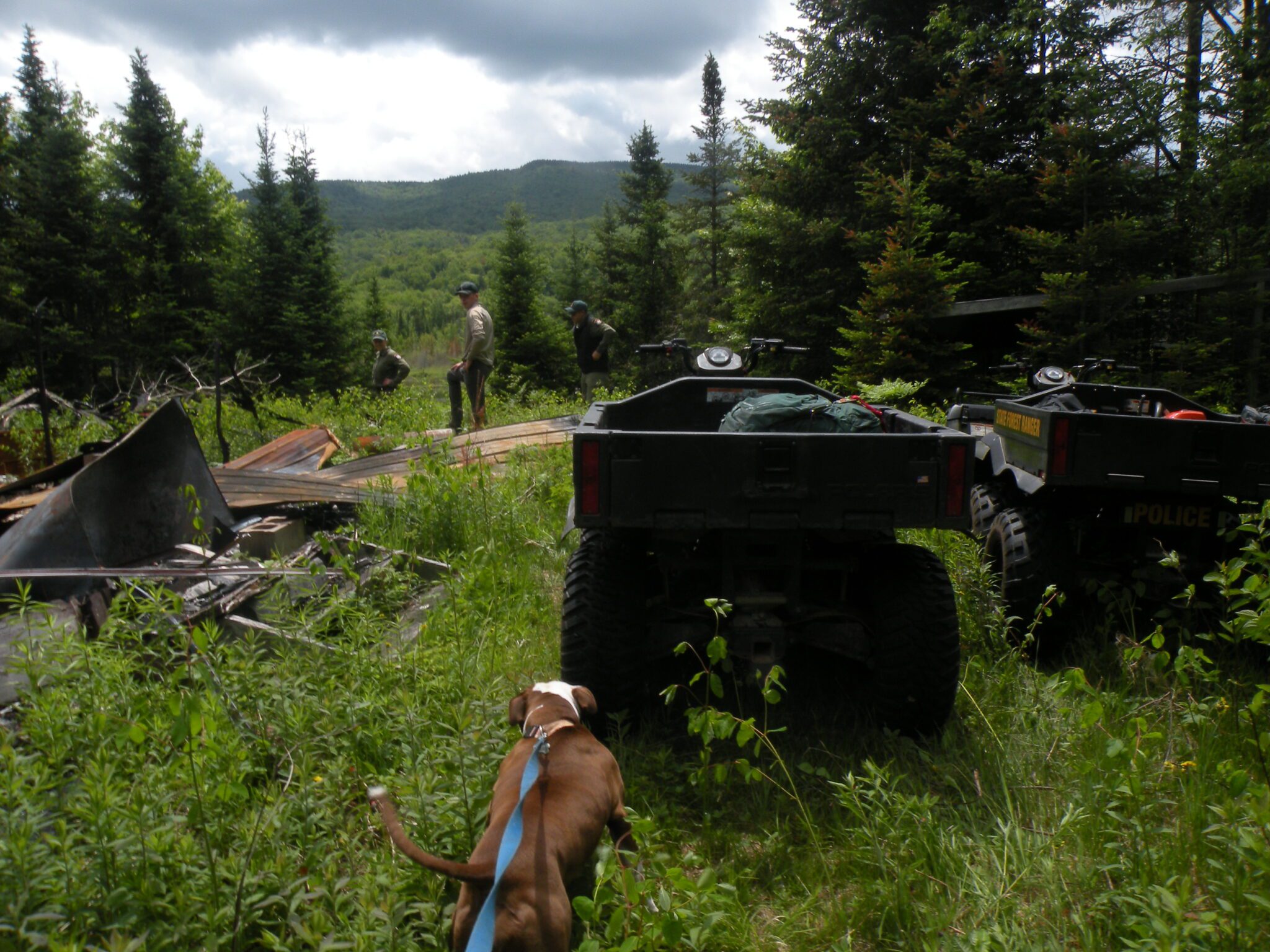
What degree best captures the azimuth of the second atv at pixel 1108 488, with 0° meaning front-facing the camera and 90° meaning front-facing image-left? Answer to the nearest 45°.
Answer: approximately 135°

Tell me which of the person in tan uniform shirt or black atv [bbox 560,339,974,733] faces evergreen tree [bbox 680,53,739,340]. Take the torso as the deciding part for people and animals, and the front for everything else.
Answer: the black atv

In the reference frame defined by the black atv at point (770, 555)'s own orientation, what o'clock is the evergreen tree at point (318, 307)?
The evergreen tree is roughly at 11 o'clock from the black atv.

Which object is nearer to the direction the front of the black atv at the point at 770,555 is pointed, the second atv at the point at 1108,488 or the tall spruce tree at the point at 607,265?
the tall spruce tree

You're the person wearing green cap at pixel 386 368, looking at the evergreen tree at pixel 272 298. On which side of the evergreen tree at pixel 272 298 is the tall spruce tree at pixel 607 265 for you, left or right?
right

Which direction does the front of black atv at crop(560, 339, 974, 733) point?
away from the camera

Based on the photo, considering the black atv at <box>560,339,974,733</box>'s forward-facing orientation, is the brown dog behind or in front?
behind
